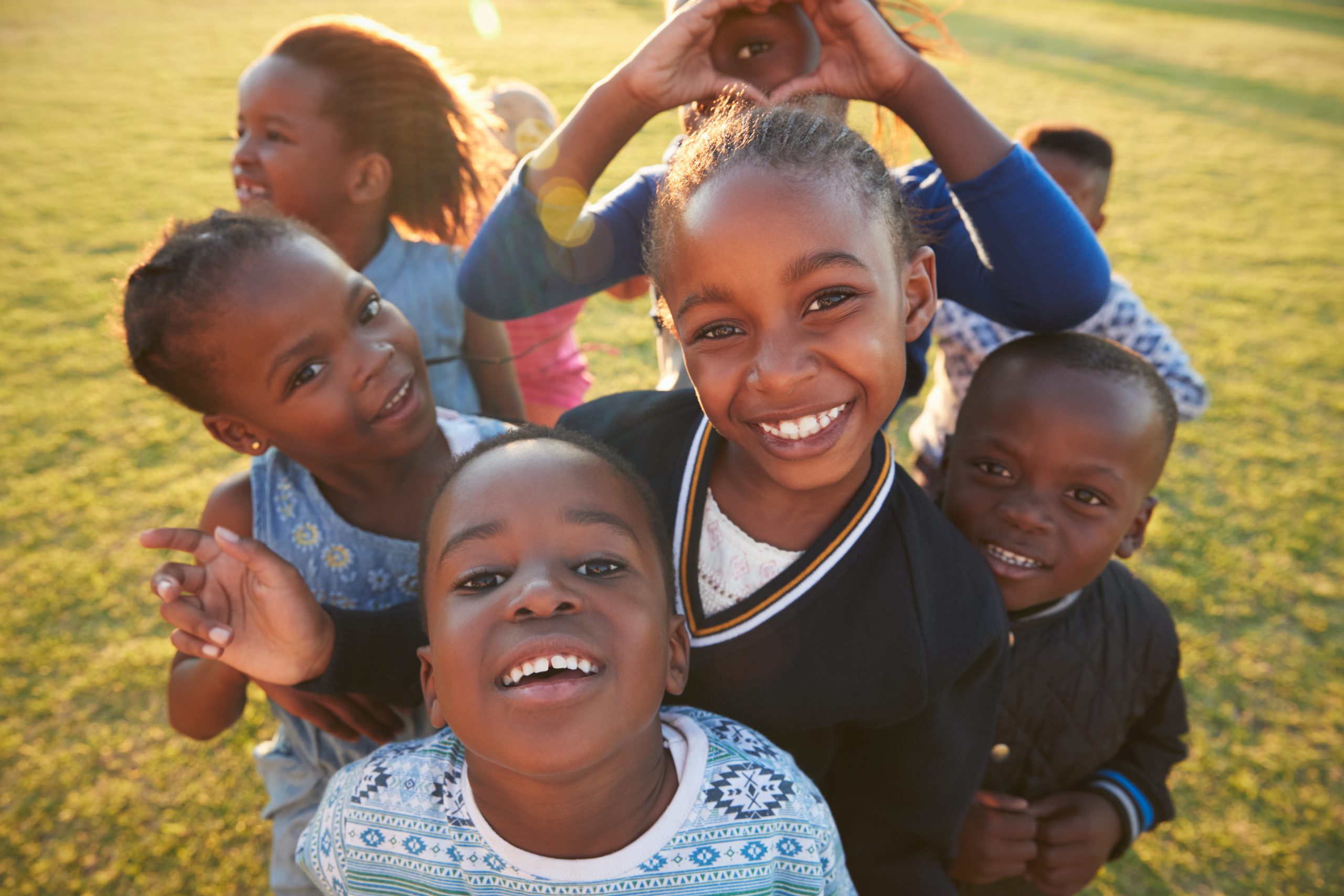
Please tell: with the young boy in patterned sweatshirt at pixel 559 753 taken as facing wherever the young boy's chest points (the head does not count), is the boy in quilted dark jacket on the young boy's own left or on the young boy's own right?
on the young boy's own left

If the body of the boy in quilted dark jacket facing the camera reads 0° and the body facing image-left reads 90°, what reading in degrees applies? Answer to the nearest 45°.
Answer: approximately 45°

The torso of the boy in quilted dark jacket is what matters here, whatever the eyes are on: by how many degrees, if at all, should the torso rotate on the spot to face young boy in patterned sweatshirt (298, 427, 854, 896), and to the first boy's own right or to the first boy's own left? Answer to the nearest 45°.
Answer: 0° — they already face them

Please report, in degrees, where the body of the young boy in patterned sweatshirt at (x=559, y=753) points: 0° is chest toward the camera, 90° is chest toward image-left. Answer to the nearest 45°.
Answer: approximately 0°
